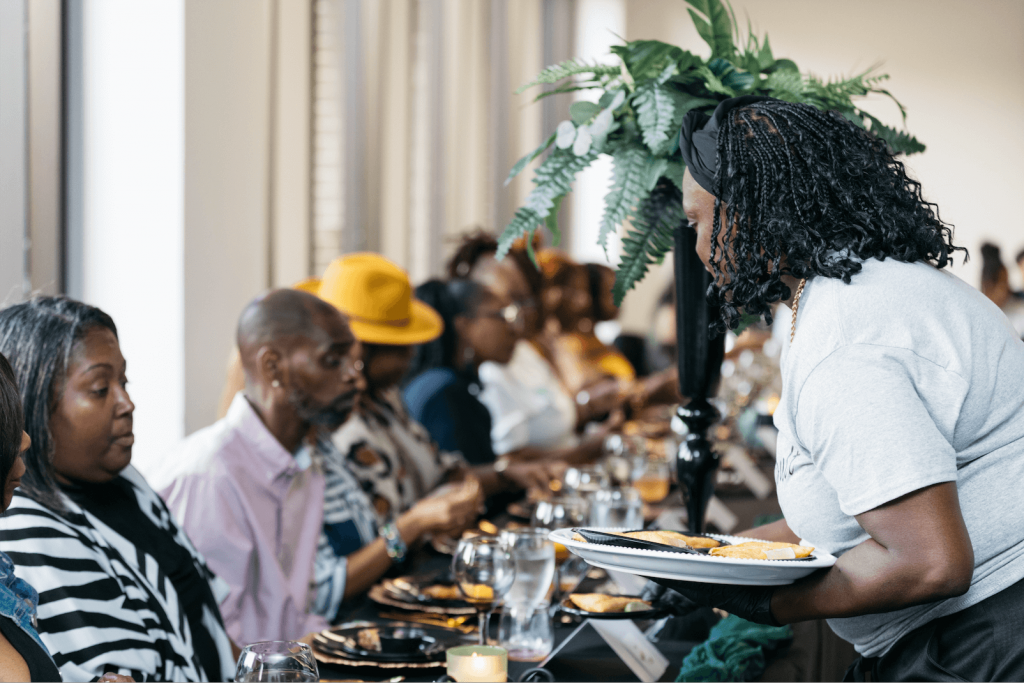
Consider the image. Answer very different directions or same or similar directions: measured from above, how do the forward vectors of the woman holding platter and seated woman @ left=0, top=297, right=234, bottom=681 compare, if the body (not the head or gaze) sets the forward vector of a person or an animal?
very different directions

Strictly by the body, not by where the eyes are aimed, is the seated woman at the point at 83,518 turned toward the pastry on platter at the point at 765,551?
yes

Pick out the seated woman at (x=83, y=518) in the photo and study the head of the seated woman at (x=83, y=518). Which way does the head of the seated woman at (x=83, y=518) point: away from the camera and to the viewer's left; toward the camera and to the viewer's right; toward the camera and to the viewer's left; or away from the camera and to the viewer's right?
toward the camera and to the viewer's right

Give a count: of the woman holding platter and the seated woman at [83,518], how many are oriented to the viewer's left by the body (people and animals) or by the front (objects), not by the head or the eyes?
1

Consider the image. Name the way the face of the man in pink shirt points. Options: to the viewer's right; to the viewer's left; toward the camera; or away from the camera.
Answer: to the viewer's right

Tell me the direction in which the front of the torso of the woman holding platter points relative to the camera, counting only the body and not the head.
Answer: to the viewer's left

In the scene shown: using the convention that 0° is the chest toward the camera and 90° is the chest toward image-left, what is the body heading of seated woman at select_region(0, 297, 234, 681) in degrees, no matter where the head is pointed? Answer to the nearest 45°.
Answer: approximately 315°
